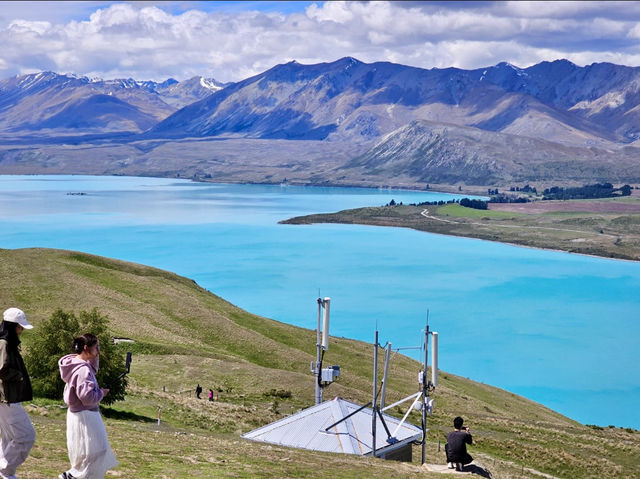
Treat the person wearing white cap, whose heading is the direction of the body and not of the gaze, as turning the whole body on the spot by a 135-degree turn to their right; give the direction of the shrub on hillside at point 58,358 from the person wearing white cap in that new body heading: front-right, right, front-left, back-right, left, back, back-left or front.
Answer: back-right

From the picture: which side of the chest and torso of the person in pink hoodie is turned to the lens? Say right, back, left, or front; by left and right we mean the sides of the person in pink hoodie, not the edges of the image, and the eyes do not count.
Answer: right

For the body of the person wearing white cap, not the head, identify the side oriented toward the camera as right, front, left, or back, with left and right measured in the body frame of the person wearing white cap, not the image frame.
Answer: right

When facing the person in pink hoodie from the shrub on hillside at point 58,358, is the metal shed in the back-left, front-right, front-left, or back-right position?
front-left

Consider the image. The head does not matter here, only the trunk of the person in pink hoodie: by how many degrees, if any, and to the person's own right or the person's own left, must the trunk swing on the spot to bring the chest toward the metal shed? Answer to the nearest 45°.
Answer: approximately 45° to the person's own left

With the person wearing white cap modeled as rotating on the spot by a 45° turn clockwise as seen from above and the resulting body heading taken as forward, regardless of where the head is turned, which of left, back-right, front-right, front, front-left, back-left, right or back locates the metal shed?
left

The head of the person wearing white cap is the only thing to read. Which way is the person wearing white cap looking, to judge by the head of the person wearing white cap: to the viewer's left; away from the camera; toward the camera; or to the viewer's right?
to the viewer's right

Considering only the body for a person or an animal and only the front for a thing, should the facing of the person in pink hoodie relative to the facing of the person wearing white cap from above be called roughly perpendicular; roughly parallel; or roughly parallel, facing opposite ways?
roughly parallel

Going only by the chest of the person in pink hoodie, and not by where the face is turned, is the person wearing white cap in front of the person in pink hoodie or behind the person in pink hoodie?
behind

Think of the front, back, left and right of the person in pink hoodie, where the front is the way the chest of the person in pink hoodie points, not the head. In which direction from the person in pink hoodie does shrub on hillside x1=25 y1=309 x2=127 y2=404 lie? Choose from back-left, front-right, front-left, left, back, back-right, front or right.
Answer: left

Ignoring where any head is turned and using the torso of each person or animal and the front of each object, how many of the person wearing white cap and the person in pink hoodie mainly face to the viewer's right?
2

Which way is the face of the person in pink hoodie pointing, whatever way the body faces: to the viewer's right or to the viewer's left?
to the viewer's right
